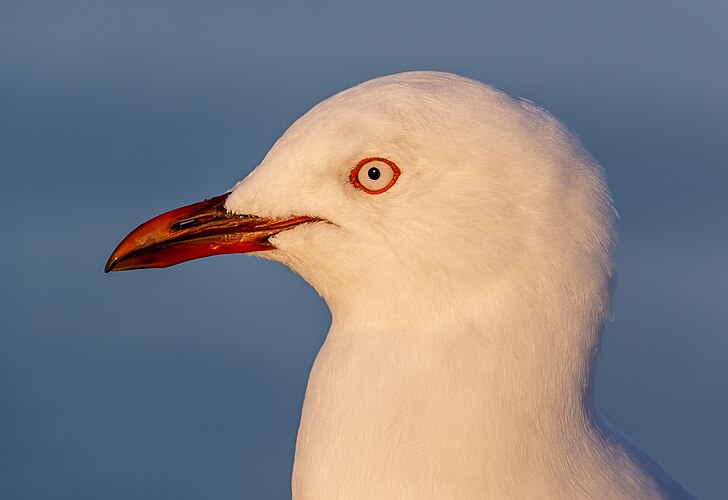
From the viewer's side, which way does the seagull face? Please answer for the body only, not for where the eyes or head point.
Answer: to the viewer's left
